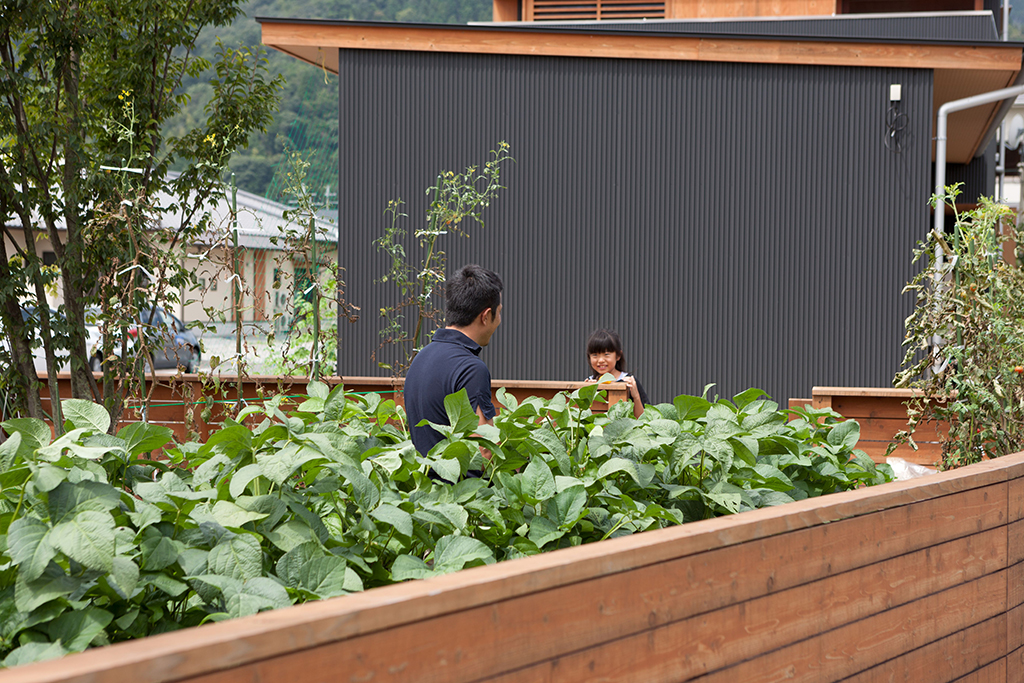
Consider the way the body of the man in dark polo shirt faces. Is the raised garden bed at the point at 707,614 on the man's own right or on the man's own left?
on the man's own right

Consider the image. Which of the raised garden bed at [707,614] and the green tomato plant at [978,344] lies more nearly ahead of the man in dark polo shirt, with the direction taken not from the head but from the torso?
the green tomato plant

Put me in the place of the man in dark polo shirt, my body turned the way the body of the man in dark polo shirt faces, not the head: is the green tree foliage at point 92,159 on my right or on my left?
on my left

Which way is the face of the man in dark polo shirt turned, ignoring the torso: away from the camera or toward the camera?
away from the camera

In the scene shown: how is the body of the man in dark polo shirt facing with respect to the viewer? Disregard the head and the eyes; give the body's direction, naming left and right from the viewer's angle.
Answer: facing away from the viewer and to the right of the viewer
